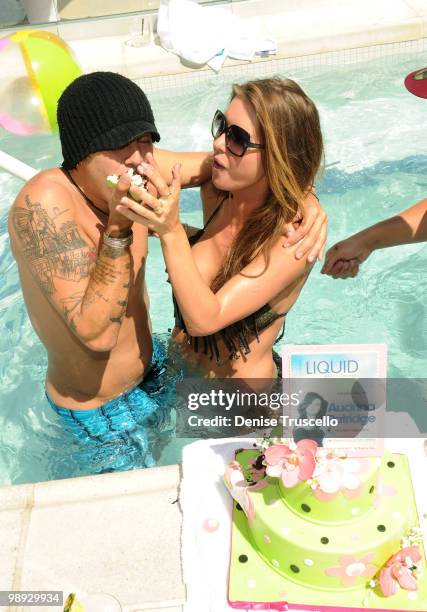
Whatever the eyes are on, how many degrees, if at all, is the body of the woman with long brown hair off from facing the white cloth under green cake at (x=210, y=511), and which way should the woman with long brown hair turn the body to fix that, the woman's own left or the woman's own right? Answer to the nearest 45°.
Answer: approximately 45° to the woman's own left

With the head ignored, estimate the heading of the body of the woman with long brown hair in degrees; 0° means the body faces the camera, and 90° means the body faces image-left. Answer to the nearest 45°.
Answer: approximately 45°

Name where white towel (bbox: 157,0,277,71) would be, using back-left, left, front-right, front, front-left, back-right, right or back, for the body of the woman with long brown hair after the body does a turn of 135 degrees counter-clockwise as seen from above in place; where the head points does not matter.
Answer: left
